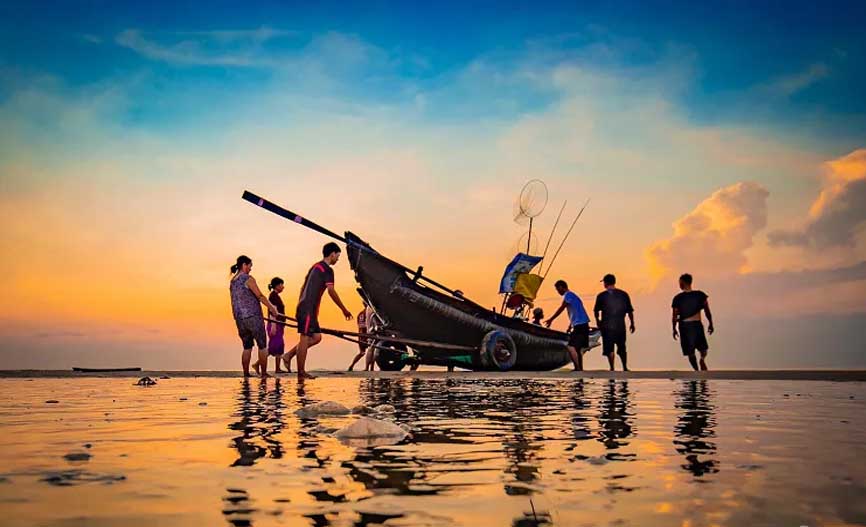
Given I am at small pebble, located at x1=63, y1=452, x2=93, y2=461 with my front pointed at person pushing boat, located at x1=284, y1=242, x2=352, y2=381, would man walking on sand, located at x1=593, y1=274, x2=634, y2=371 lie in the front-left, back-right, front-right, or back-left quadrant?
front-right

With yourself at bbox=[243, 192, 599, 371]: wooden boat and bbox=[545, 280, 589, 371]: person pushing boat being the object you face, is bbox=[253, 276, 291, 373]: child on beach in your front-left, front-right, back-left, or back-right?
back-right

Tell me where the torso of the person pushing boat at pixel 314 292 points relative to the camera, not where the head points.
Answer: to the viewer's right

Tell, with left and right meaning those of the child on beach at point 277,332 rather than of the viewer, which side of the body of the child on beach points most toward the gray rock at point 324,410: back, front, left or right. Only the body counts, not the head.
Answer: right

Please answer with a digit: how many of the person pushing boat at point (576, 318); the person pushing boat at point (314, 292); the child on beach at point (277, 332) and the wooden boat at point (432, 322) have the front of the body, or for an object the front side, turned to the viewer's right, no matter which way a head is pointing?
2

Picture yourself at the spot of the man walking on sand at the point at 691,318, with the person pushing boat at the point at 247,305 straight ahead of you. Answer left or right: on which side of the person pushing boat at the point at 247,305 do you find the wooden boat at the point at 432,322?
right

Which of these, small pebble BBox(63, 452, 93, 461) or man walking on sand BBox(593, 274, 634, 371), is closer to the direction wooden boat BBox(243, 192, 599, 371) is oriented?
the small pebble

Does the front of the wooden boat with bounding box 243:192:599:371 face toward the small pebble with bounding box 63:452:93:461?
no

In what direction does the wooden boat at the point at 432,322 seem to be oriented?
to the viewer's left

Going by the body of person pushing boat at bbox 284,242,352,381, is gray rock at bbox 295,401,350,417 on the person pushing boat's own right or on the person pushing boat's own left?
on the person pushing boat's own right

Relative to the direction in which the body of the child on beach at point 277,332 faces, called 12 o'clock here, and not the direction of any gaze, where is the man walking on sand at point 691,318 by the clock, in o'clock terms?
The man walking on sand is roughly at 1 o'clock from the child on beach.

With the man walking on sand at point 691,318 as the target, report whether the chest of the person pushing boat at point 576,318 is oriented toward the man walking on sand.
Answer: no

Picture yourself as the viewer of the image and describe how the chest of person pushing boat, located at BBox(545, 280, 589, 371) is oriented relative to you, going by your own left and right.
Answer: facing to the left of the viewer

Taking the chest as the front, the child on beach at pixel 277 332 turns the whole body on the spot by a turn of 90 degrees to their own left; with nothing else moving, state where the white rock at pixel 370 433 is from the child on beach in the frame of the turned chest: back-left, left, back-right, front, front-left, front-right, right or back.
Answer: back

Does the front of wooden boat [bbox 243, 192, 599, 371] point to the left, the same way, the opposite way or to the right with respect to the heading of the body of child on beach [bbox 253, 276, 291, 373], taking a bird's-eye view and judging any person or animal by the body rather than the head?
the opposite way

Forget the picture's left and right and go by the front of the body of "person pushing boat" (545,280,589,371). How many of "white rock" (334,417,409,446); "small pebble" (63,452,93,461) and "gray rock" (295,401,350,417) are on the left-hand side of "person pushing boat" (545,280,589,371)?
3

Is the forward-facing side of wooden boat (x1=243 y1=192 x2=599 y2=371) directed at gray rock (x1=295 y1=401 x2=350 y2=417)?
no

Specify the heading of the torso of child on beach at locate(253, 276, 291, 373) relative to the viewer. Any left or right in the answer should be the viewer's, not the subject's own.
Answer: facing to the right of the viewer

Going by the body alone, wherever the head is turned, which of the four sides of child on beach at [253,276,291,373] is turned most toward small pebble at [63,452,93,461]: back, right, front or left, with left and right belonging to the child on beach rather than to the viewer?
right
